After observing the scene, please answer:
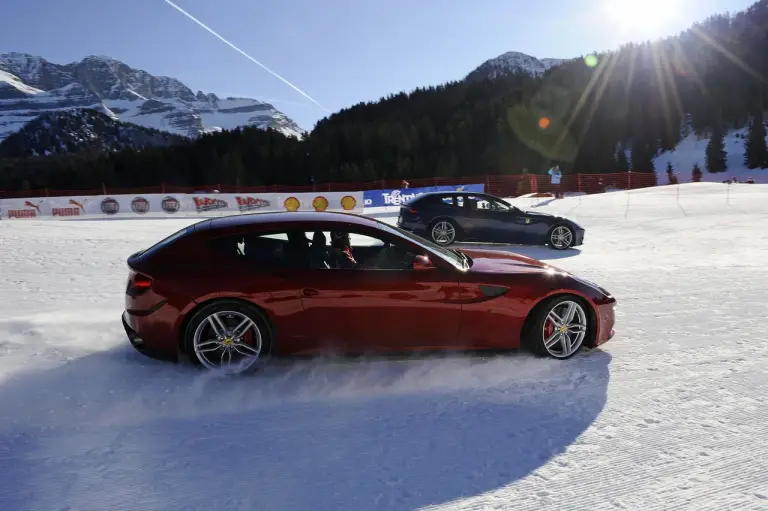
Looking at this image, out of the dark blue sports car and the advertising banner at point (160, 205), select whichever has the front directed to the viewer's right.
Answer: the dark blue sports car

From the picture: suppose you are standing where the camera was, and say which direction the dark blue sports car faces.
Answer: facing to the right of the viewer

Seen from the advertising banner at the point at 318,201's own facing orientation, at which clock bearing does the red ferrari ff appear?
The red ferrari ff is roughly at 12 o'clock from the advertising banner.

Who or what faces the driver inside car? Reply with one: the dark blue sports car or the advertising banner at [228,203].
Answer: the advertising banner

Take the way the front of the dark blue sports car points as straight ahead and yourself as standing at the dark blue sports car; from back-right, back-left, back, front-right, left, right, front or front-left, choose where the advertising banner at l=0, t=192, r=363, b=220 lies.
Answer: back-left

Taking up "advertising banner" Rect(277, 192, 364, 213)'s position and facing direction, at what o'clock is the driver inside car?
The driver inside car is roughly at 12 o'clock from the advertising banner.

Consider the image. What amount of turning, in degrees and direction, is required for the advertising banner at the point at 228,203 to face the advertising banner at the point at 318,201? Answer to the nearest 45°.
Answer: approximately 90° to its left

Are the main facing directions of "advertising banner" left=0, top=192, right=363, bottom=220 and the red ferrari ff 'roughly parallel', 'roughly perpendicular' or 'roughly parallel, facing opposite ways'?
roughly perpendicular

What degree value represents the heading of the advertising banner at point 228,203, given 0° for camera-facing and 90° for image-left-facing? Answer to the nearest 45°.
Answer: approximately 0°

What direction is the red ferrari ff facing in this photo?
to the viewer's right

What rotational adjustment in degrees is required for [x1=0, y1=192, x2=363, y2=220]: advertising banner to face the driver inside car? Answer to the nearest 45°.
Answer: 0° — it already faces them

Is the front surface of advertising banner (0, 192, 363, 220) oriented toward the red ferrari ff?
yes
